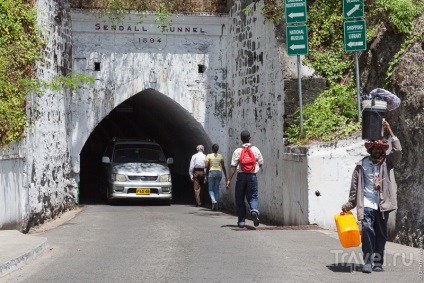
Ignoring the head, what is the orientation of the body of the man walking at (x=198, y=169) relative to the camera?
away from the camera

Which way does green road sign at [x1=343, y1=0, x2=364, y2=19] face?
toward the camera

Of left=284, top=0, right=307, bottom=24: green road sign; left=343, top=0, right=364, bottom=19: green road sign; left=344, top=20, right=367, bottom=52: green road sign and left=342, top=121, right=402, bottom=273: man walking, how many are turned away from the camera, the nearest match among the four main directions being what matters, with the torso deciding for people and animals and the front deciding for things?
0

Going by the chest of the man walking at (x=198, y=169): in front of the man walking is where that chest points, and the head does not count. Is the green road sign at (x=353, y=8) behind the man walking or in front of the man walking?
behind

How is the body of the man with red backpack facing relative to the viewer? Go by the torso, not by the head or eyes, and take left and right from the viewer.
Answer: facing away from the viewer

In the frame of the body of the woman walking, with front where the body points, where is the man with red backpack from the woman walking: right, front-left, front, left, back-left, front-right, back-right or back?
back

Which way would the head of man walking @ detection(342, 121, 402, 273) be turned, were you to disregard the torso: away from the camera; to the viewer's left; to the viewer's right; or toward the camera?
toward the camera

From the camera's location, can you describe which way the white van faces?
facing the viewer

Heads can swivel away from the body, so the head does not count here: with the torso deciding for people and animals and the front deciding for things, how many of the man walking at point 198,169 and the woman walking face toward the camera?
0

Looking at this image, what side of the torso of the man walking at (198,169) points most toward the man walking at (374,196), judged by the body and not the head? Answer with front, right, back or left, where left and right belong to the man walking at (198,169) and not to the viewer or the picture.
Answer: back

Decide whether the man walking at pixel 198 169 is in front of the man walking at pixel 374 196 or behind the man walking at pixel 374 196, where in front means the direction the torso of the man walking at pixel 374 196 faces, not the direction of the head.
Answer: behind

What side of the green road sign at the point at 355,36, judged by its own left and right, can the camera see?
front

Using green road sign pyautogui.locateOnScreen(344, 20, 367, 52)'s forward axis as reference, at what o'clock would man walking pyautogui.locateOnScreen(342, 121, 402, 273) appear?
The man walking is roughly at 12 o'clock from the green road sign.

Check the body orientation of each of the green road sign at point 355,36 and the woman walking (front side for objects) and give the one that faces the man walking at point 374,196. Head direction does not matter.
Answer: the green road sign

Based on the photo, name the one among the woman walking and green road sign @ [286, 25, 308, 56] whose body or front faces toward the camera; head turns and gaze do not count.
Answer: the green road sign
